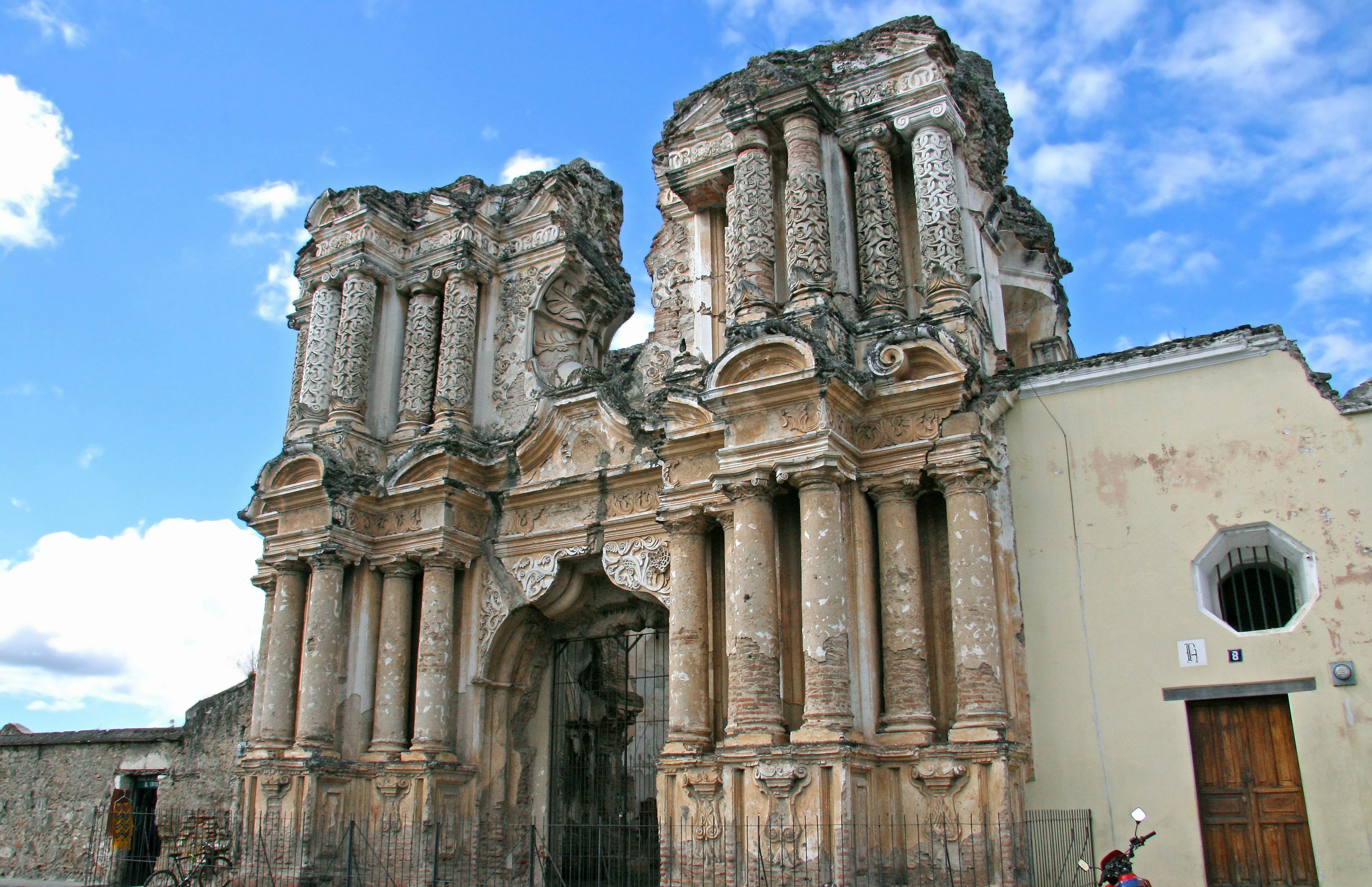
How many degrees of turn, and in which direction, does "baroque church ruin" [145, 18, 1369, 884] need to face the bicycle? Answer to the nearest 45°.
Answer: approximately 45° to its right

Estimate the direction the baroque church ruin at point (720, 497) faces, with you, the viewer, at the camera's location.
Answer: facing the viewer and to the left of the viewer

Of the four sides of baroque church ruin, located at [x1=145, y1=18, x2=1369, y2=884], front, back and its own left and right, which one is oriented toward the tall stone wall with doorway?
right

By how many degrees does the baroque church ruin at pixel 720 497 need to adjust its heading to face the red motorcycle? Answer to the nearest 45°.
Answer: approximately 90° to its left
